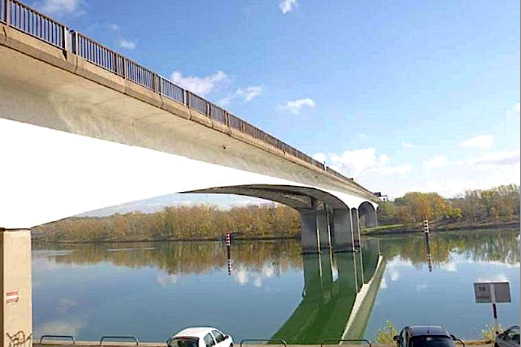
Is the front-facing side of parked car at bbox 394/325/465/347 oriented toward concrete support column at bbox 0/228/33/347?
no

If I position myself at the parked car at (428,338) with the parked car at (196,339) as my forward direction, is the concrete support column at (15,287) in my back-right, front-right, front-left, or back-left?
front-left

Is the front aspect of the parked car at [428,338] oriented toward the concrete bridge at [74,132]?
no
